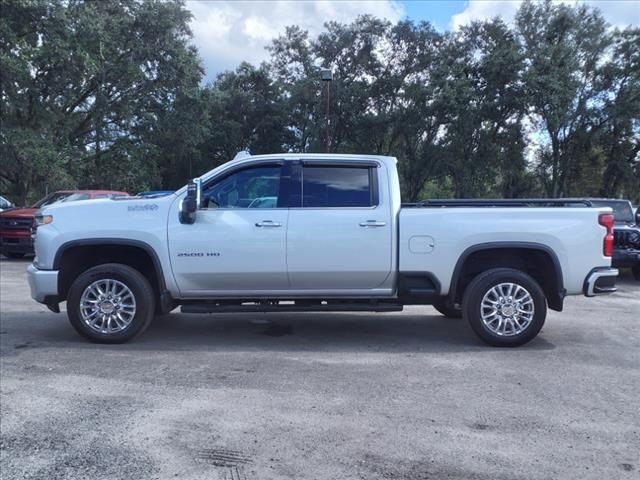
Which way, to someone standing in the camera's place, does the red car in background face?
facing the viewer and to the left of the viewer

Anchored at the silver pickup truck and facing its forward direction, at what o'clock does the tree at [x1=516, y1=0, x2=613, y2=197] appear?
The tree is roughly at 4 o'clock from the silver pickup truck.

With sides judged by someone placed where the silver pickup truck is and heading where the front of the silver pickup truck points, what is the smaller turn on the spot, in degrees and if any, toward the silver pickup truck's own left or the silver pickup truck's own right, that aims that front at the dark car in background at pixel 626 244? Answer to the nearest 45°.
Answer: approximately 135° to the silver pickup truck's own right

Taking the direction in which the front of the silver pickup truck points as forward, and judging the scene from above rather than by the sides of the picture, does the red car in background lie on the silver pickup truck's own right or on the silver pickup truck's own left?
on the silver pickup truck's own right

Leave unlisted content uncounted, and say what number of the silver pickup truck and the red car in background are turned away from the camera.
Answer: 0

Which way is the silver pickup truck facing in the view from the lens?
facing to the left of the viewer

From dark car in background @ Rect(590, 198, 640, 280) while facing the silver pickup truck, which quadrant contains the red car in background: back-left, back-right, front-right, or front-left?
front-right

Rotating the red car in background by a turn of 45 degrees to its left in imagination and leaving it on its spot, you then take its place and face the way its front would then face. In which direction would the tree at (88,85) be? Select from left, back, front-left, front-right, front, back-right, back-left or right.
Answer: back

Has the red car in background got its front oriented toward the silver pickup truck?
no

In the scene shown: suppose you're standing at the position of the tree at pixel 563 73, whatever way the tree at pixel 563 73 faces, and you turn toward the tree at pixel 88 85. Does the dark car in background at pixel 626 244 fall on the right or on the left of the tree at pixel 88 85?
left

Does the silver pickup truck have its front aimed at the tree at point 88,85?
no

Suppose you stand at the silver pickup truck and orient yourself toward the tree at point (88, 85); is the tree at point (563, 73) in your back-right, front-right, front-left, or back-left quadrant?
front-right

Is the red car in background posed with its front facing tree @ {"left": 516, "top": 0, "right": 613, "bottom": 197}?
no
